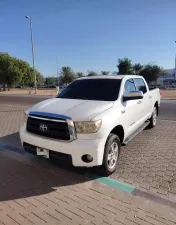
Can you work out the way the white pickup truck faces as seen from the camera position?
facing the viewer and to the left of the viewer

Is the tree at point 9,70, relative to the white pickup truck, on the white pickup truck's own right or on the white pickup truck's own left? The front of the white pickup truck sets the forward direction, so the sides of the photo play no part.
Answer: on the white pickup truck's own right

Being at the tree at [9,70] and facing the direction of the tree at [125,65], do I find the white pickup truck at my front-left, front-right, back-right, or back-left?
front-right

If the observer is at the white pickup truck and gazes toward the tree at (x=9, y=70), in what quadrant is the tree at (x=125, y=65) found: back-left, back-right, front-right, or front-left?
front-right

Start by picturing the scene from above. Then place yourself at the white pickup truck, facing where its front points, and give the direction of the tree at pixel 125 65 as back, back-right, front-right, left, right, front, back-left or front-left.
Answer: back-right

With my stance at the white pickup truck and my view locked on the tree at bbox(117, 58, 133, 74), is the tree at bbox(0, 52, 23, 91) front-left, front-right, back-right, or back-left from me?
front-left
